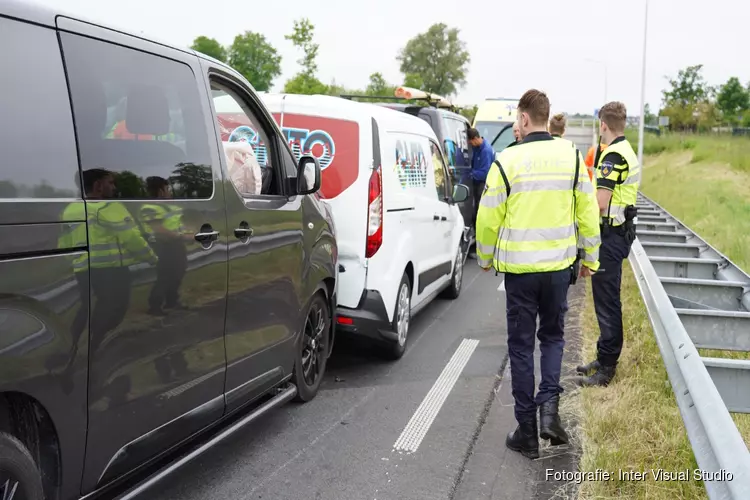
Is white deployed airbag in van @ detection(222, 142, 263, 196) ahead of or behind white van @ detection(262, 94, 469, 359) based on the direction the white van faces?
behind

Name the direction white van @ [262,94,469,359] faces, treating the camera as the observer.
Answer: facing away from the viewer and to the right of the viewer

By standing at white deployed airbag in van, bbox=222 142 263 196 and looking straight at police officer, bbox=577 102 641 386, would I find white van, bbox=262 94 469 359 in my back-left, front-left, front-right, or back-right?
front-left

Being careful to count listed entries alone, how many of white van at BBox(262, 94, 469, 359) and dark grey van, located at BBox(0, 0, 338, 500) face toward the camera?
0

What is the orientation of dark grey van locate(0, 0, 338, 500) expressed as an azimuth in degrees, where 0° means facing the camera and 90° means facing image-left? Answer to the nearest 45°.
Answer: approximately 225°

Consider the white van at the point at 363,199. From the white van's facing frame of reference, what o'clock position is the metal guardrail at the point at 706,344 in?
The metal guardrail is roughly at 3 o'clock from the white van.

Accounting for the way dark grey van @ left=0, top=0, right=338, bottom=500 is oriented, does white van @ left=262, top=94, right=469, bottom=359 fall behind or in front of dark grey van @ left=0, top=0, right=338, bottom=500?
in front

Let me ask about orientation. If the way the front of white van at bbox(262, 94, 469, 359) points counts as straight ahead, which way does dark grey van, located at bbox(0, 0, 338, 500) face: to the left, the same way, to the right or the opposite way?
the same way

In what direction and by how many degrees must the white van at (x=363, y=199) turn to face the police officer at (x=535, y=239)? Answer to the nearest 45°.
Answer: approximately 90° to its right

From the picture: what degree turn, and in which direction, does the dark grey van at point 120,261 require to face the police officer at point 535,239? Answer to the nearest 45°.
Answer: approximately 45° to its right

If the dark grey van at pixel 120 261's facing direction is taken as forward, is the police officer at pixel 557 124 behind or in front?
in front

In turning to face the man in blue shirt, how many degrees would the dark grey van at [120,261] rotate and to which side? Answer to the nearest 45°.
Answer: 0° — it already faces them

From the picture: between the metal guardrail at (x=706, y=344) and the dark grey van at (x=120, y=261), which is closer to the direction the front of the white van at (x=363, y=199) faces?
the metal guardrail
